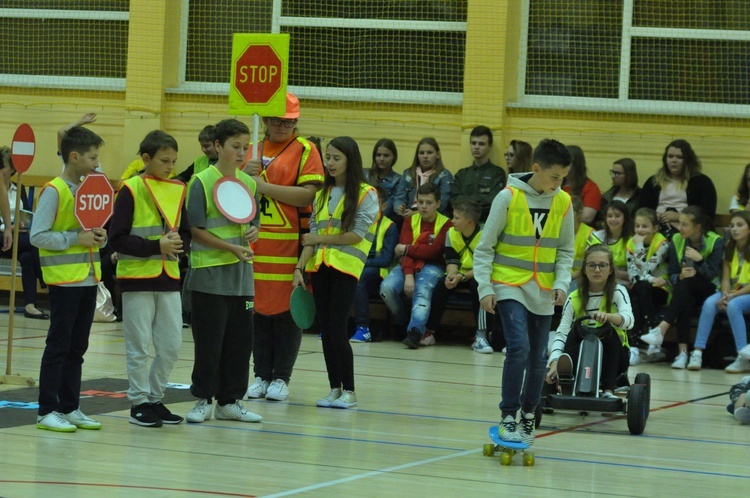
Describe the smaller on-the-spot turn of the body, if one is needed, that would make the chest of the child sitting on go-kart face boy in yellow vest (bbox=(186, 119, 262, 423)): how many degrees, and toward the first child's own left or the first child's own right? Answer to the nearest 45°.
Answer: approximately 45° to the first child's own right

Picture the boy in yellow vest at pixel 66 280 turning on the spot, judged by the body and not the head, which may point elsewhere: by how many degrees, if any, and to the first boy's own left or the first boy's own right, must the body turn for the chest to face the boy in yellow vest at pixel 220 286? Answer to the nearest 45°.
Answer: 0° — they already face them

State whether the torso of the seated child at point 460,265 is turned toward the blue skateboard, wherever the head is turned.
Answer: yes

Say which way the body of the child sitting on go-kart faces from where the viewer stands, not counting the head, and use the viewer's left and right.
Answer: facing the viewer

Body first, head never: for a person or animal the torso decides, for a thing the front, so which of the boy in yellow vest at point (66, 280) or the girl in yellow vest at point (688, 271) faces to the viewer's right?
the boy in yellow vest

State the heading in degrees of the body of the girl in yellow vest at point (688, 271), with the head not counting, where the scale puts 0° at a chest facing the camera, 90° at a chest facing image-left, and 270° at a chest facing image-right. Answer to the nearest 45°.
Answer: approximately 45°

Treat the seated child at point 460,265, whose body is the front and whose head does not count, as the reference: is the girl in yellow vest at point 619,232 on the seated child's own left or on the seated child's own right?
on the seated child's own left

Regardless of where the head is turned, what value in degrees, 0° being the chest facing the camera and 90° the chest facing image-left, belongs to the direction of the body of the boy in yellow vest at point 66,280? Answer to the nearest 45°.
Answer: approximately 270°
